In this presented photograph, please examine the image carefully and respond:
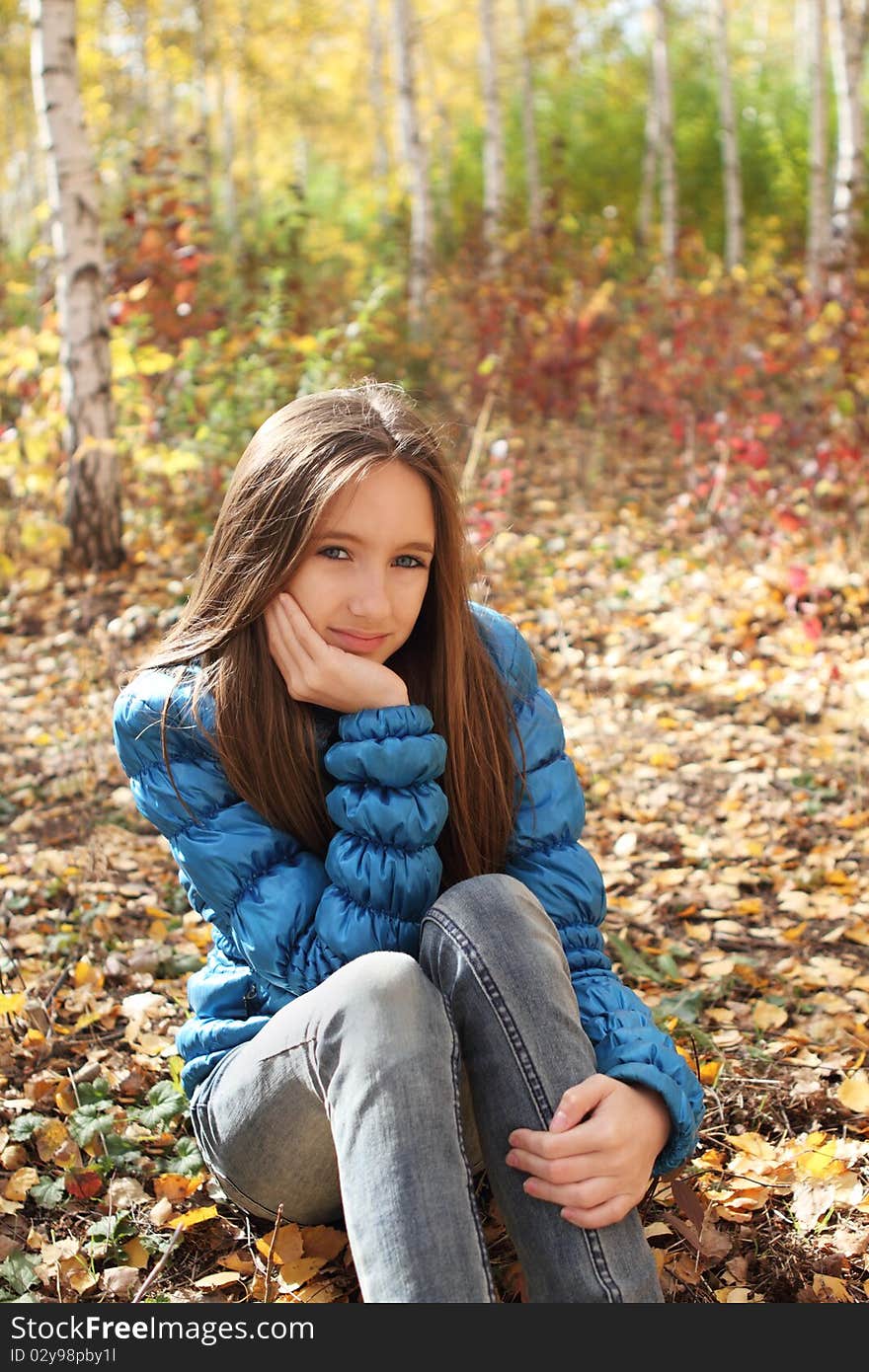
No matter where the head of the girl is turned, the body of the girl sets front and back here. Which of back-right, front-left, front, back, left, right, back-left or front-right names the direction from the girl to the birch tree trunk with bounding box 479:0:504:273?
back-left

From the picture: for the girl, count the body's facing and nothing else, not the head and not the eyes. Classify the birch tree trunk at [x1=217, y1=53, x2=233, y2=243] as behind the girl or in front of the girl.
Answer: behind

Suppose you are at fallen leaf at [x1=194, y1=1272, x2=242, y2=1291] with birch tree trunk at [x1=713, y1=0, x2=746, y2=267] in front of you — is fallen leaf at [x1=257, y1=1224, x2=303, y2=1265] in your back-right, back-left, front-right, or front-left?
front-right

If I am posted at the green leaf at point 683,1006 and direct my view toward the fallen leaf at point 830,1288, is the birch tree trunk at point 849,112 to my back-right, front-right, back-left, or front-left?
back-left

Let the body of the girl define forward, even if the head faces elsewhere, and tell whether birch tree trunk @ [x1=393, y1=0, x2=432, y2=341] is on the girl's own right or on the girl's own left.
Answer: on the girl's own left

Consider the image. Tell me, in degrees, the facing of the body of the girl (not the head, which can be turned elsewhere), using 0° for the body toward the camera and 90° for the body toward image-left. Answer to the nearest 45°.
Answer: approximately 315°

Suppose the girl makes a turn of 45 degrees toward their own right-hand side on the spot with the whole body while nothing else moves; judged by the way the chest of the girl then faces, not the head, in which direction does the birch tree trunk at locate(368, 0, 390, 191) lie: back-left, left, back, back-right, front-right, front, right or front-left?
back

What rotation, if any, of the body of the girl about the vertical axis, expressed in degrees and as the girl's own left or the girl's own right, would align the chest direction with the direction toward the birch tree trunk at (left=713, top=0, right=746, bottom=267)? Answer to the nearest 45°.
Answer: approximately 135° to the girl's own left
